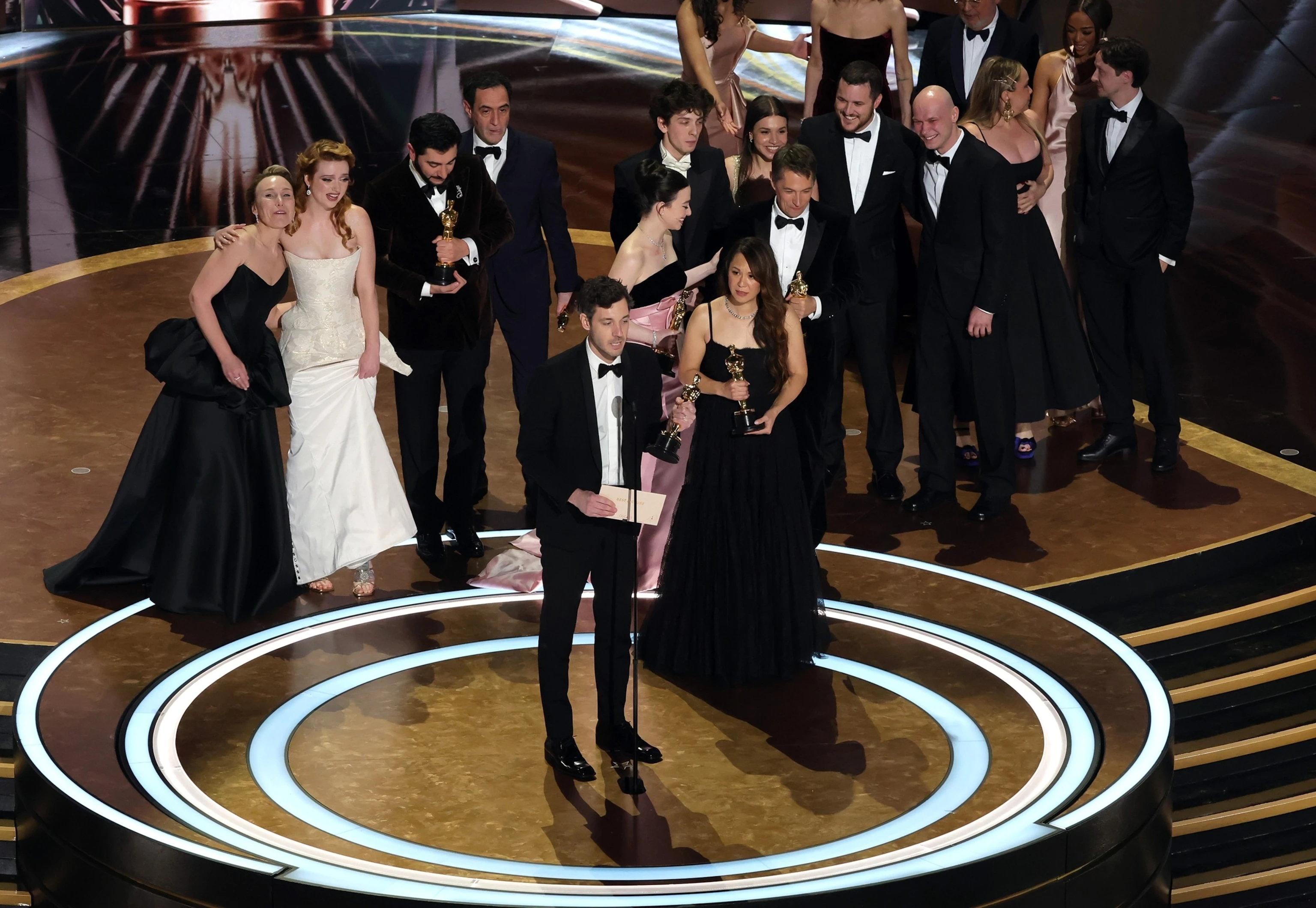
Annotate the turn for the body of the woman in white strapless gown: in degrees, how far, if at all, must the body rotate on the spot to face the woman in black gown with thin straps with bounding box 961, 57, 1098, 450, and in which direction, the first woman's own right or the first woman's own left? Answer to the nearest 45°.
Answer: approximately 90° to the first woman's own left

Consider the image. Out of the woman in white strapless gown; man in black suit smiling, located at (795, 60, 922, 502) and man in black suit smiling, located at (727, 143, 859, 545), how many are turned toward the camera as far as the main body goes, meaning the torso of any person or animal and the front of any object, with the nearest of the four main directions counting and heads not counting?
3

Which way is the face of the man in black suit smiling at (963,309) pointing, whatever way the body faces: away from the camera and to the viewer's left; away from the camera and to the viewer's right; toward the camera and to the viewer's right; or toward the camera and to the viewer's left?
toward the camera and to the viewer's left

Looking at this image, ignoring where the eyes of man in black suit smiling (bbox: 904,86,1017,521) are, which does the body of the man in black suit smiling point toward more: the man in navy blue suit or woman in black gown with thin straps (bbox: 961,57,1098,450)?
the man in navy blue suit

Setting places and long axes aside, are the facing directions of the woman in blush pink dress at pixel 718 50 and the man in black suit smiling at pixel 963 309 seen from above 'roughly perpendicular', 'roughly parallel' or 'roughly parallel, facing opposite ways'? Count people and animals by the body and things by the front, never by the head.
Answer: roughly perpendicular

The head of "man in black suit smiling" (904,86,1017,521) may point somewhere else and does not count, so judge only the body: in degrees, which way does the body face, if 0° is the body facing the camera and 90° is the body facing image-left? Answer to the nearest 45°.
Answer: approximately 45°

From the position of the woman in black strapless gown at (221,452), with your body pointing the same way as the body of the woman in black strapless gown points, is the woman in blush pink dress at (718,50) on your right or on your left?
on your left

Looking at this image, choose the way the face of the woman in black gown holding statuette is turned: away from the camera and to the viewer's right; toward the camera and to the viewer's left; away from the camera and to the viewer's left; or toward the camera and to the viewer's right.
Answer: toward the camera and to the viewer's left

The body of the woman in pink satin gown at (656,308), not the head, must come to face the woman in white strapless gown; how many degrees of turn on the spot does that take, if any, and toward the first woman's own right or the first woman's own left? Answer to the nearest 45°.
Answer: approximately 135° to the first woman's own right

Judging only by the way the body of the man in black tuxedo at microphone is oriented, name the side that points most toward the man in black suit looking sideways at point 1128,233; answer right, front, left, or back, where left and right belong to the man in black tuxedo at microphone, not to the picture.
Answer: left
